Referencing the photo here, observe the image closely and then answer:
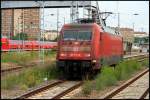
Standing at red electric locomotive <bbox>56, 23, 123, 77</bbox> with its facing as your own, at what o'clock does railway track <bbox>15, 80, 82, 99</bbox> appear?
The railway track is roughly at 11 o'clock from the red electric locomotive.

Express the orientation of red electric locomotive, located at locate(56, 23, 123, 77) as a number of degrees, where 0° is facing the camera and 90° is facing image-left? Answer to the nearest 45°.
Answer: approximately 45°

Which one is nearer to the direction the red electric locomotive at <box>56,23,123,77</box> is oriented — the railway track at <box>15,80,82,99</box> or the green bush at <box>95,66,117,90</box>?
the railway track
